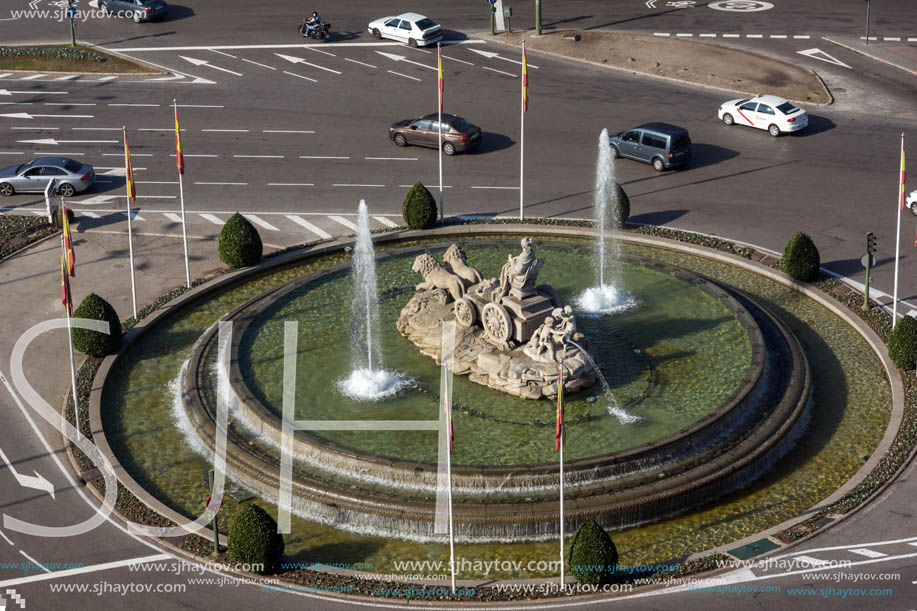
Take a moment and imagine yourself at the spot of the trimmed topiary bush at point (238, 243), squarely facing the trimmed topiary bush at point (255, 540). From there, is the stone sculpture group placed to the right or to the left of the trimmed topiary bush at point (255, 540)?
left

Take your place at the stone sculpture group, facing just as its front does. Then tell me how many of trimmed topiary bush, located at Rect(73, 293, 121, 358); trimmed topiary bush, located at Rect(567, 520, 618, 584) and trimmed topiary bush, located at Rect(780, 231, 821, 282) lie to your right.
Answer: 1

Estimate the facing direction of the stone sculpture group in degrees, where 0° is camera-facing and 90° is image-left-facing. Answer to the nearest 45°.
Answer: approximately 135°

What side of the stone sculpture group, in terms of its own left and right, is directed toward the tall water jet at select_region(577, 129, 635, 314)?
right

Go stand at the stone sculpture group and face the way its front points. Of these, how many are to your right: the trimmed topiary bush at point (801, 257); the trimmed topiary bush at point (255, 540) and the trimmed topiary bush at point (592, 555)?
1

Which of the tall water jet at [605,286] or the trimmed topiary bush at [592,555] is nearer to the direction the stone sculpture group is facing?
the tall water jet

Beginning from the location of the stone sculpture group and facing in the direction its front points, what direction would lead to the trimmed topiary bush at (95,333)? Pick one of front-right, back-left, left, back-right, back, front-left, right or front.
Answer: front-left

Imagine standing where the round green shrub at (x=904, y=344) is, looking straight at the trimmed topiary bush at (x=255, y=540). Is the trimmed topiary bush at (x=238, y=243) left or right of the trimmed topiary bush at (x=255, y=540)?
right

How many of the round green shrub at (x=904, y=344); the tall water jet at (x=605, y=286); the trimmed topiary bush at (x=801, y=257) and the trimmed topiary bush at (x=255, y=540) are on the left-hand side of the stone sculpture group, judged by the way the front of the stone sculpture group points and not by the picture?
1

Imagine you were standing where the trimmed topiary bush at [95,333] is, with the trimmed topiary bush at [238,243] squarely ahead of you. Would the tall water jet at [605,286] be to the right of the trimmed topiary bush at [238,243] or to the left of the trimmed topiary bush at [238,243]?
right

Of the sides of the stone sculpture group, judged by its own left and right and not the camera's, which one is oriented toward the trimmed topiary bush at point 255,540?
left

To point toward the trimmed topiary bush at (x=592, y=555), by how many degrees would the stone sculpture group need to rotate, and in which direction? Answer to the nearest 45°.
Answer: approximately 135° to its left

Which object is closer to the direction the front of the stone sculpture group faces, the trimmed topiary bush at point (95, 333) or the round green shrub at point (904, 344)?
the trimmed topiary bush

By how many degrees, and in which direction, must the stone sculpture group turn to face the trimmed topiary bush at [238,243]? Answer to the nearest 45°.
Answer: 0° — it already faces it

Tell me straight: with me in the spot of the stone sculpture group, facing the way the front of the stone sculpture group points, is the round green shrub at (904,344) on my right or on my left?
on my right

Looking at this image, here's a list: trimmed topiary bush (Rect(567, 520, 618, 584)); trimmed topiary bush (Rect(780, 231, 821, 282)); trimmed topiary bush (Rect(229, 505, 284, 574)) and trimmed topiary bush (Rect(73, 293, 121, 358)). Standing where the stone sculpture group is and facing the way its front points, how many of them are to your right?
1

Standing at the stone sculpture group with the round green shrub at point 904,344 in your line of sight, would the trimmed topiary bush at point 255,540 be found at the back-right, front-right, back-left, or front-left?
back-right

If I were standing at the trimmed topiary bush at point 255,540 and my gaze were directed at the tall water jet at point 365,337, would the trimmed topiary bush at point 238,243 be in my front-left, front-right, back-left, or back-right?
front-left
